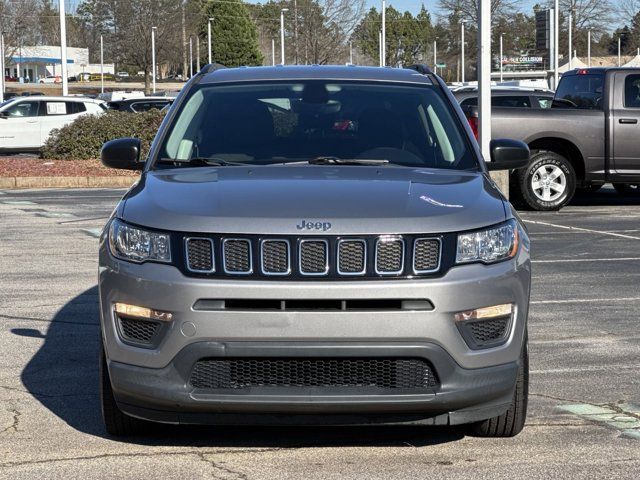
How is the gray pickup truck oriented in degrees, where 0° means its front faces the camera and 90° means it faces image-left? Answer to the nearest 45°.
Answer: approximately 225°

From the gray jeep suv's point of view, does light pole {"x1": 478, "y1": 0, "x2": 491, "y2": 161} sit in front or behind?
behind

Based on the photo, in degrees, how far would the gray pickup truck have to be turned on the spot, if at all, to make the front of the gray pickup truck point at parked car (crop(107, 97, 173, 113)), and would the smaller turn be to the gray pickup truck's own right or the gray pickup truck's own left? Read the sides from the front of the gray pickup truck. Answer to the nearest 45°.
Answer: approximately 90° to the gray pickup truck's own left

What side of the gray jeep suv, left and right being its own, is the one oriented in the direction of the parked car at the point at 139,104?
back

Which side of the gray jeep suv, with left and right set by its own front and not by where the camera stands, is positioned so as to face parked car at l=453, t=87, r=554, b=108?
back

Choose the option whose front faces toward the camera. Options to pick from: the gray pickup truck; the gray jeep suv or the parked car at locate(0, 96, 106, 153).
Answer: the gray jeep suv

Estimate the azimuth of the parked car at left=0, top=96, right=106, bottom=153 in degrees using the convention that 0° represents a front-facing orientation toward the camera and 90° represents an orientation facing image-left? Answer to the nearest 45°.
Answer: approximately 90°

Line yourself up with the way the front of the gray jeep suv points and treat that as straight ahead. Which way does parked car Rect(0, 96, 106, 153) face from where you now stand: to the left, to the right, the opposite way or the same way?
to the right
